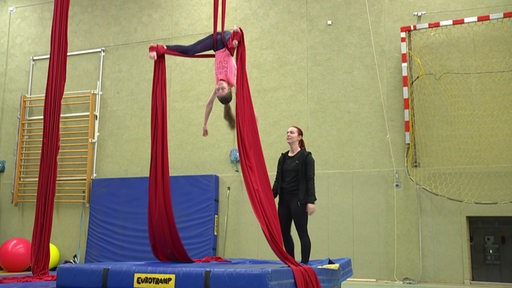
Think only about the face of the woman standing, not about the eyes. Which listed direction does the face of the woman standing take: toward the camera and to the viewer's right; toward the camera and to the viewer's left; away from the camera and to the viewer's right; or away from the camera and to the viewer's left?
toward the camera and to the viewer's left

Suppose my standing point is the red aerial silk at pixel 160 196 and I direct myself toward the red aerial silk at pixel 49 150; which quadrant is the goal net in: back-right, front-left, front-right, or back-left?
back-right

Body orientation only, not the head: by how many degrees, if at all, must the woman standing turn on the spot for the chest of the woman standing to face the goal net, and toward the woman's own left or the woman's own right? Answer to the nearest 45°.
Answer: approximately 180°

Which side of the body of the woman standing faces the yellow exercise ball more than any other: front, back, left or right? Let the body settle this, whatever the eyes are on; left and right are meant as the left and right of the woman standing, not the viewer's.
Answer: right

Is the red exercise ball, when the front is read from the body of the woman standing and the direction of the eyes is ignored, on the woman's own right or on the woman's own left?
on the woman's own right

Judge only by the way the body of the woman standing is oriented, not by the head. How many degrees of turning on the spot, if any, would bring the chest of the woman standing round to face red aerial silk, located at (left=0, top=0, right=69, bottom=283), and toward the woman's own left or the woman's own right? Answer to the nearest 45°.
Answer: approximately 45° to the woman's own right

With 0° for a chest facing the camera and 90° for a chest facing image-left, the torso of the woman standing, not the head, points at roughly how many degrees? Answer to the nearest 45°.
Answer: approximately 45°

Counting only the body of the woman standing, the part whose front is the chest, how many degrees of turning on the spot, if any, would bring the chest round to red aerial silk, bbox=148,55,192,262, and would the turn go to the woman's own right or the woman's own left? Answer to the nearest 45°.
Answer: approximately 45° to the woman's own right

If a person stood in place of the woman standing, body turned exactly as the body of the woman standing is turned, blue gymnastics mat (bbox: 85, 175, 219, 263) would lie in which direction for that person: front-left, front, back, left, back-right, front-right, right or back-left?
right
